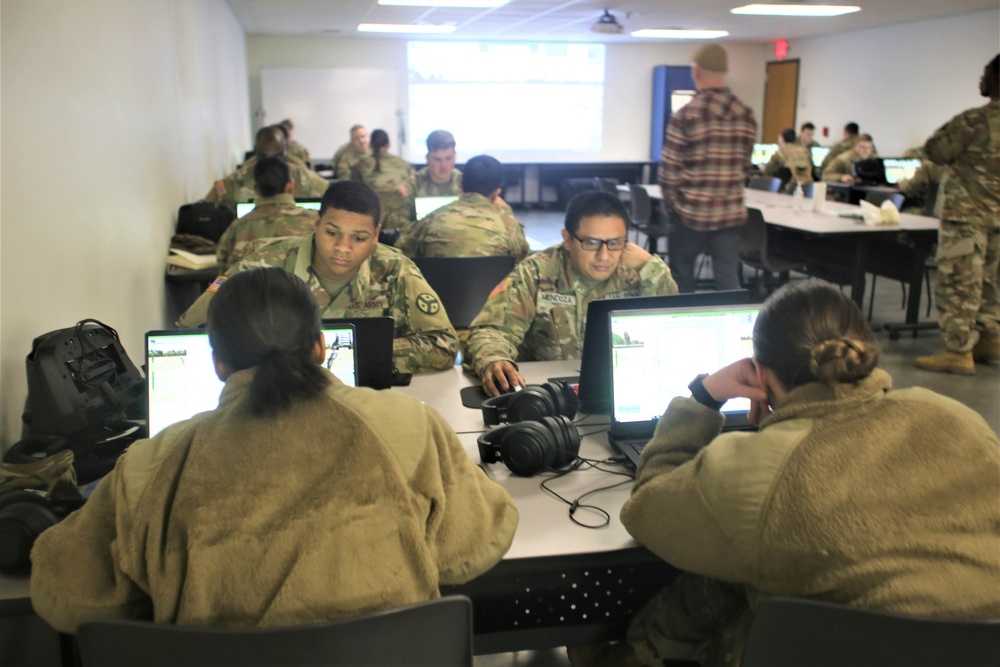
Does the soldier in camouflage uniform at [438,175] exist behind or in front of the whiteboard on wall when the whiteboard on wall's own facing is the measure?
in front

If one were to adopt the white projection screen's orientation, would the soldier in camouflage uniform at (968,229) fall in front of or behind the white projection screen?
in front

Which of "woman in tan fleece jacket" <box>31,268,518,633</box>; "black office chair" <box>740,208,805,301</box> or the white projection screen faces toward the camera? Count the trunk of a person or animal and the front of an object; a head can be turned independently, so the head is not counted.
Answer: the white projection screen

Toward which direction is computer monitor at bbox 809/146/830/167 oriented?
toward the camera

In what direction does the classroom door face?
toward the camera

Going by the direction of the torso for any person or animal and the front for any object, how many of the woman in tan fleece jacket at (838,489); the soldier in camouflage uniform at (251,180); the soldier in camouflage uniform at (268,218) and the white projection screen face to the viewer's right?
0

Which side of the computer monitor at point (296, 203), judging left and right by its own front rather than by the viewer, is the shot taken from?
front

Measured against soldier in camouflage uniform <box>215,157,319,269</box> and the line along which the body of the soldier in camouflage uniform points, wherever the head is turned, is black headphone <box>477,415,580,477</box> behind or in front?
behind

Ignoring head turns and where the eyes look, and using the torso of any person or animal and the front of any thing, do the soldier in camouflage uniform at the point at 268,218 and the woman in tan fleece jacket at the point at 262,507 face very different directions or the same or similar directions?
same or similar directions

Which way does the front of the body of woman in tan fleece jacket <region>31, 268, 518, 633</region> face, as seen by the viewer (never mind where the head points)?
away from the camera

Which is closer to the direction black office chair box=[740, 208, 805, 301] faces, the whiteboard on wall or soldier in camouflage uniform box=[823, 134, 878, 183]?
the soldier in camouflage uniform

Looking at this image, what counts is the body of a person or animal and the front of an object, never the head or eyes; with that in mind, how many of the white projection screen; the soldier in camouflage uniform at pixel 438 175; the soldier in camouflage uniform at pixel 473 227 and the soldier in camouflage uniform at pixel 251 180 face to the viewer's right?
0

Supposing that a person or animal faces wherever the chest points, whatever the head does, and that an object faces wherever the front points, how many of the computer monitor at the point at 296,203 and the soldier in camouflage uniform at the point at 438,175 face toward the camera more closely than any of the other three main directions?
2

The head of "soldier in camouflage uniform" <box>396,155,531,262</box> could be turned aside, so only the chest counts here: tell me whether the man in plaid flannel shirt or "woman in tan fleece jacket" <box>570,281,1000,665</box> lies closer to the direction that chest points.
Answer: the man in plaid flannel shirt

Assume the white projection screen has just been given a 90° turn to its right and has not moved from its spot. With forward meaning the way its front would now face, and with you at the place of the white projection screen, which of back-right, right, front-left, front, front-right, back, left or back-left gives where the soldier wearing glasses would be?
left

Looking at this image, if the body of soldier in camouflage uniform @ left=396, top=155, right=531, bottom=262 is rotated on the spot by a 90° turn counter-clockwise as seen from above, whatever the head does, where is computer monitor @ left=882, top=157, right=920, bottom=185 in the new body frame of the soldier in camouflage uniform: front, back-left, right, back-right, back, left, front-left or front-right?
back-right

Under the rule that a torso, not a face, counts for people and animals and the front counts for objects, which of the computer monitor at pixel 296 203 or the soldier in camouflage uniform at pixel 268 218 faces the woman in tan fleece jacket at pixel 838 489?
the computer monitor

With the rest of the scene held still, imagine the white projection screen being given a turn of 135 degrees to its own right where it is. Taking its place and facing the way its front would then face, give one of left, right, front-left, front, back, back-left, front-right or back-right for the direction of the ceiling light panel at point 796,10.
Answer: back

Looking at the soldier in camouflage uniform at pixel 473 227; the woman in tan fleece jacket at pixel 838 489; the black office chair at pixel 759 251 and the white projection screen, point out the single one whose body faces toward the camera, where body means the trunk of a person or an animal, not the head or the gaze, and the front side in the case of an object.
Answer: the white projection screen

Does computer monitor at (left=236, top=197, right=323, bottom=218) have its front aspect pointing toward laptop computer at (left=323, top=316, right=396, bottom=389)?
yes
